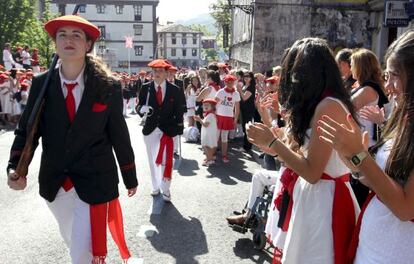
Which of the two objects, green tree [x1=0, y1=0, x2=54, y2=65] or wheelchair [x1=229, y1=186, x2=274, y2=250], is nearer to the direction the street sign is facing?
the wheelchair

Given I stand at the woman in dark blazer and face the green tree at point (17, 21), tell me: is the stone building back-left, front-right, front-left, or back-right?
front-right

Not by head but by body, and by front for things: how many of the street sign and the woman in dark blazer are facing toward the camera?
2

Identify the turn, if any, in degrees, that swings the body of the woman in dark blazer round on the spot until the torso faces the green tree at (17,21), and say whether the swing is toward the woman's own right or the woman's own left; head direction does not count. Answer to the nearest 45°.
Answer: approximately 180°

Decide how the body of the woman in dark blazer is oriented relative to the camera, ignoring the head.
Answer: toward the camera

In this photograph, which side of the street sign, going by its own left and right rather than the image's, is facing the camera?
front

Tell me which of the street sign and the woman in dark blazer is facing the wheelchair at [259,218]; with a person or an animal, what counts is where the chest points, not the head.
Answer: the street sign

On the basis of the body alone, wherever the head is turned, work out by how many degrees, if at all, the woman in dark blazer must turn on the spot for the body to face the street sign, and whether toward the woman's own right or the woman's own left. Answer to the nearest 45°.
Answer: approximately 135° to the woman's own left

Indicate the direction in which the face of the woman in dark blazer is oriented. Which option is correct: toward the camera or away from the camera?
toward the camera

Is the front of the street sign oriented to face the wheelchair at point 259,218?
yes

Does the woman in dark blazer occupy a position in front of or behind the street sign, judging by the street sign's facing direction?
in front
